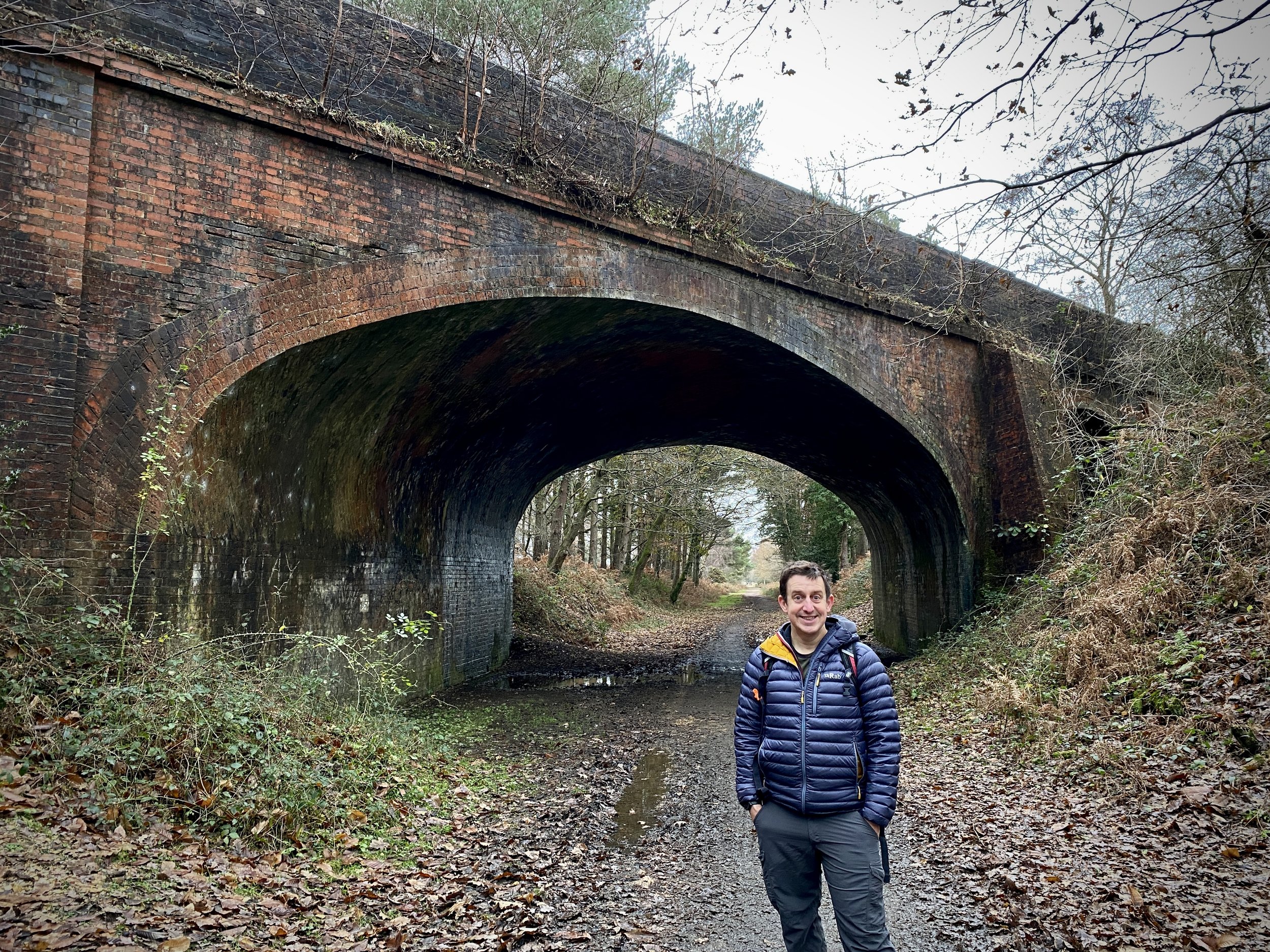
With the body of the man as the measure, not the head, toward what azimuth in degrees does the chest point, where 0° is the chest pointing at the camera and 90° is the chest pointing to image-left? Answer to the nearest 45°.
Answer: approximately 0°

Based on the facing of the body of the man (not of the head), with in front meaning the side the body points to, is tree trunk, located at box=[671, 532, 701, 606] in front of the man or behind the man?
behind

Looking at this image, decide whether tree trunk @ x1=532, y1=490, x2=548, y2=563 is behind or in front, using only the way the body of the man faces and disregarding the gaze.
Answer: behind

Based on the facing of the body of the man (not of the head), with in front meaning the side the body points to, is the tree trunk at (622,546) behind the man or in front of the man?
behind

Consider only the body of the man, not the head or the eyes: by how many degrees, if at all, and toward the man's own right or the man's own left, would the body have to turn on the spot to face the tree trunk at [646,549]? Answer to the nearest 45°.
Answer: approximately 180°

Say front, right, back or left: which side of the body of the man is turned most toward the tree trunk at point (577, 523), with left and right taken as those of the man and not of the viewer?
back

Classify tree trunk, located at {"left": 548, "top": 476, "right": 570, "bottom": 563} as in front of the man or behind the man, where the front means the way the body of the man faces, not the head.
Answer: behind
